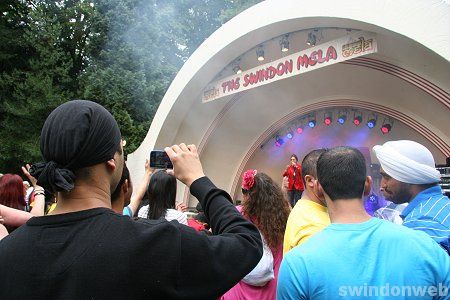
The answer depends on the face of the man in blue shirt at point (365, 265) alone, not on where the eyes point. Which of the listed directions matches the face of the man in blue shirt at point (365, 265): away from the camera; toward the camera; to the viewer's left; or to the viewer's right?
away from the camera

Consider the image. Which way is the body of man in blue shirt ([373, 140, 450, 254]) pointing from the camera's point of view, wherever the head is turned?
to the viewer's left

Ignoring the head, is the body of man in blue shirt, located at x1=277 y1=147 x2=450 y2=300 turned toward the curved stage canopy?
yes

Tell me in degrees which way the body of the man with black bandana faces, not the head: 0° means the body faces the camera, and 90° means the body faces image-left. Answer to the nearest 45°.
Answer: approximately 225°

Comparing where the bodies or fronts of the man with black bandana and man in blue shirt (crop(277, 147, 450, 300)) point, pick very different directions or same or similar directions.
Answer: same or similar directions

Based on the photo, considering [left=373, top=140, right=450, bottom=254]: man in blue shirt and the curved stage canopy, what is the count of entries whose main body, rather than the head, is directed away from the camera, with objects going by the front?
0

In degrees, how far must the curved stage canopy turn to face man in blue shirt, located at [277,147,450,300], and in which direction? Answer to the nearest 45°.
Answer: approximately 45° to its left

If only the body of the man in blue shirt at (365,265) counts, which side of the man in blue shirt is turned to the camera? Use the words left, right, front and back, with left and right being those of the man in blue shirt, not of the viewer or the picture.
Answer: back

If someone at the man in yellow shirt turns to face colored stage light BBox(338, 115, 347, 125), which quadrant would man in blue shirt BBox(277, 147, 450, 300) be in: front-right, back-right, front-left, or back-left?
back-right

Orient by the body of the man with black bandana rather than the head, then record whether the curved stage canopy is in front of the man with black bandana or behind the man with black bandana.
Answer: in front

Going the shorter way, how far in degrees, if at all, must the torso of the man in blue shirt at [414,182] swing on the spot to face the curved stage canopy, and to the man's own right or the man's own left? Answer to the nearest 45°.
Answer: approximately 90° to the man's own right

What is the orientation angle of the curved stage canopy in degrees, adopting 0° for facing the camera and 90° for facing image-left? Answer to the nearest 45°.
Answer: approximately 45°

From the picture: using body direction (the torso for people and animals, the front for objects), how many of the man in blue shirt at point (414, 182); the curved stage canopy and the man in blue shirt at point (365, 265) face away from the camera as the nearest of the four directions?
1

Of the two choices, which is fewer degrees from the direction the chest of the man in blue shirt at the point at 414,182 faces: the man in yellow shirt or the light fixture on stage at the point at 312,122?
the man in yellow shirt

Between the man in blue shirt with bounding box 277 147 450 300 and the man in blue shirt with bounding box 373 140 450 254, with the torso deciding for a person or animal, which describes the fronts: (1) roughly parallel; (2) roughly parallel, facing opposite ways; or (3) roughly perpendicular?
roughly perpendicular

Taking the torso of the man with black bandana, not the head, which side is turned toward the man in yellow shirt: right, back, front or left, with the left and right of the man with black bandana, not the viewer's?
front

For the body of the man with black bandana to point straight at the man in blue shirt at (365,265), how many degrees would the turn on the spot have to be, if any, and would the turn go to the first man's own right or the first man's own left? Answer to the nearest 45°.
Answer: approximately 45° to the first man's own right

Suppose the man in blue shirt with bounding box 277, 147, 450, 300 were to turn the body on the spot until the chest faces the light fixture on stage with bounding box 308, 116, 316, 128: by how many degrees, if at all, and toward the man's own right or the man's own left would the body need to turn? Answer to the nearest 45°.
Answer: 0° — they already face it
